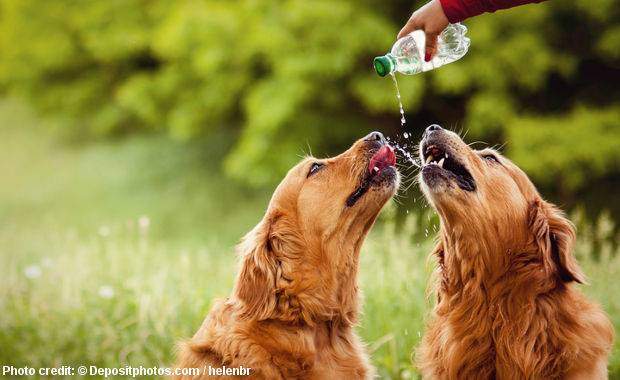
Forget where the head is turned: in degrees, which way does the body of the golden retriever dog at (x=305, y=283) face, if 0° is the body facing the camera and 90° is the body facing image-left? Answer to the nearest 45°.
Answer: approximately 270°

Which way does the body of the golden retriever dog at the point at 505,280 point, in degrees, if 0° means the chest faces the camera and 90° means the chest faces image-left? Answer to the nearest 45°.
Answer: approximately 45°

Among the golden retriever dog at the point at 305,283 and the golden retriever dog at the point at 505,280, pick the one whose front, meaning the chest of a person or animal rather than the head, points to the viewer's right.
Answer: the golden retriever dog at the point at 305,283

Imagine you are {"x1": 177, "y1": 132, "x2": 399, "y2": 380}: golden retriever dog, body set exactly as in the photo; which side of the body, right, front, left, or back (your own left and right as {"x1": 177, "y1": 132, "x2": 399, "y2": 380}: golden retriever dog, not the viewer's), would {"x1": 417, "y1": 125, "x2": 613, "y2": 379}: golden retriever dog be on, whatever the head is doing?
front

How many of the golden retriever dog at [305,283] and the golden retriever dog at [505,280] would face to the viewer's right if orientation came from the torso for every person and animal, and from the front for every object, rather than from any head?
1

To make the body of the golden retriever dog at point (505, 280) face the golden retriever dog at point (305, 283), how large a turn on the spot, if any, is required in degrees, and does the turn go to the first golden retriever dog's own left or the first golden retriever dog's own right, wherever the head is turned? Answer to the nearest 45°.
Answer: approximately 45° to the first golden retriever dog's own right
